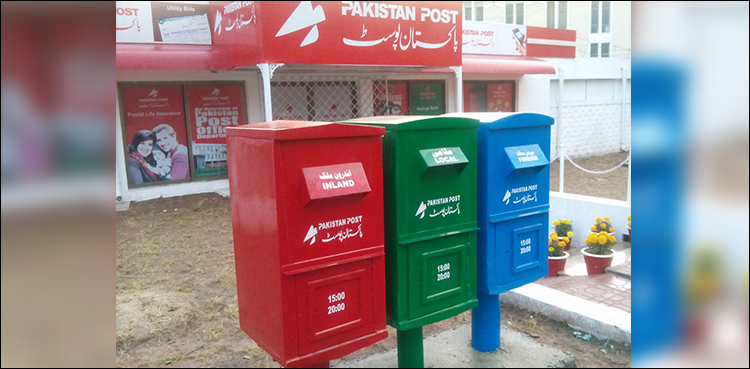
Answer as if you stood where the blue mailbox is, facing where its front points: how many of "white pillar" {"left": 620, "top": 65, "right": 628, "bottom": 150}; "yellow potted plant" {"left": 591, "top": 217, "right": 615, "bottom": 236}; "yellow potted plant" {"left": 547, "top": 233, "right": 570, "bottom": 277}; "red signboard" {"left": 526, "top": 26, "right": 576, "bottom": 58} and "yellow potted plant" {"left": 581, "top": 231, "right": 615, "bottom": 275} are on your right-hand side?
0

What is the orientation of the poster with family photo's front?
toward the camera

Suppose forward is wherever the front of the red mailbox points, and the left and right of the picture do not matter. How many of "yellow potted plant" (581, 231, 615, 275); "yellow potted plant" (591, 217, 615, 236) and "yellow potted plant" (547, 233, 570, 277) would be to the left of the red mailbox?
3

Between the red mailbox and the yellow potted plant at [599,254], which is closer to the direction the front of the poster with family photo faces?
the red mailbox

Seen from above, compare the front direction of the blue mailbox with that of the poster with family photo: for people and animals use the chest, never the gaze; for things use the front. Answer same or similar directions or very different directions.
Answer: same or similar directions

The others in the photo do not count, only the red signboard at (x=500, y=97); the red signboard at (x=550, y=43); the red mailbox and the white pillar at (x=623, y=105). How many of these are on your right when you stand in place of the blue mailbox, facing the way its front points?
1

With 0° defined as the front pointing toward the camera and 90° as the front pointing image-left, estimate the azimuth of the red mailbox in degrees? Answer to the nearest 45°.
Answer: approximately 315°

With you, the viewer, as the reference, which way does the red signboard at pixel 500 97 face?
facing the viewer

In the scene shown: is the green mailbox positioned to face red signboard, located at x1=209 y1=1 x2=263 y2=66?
no

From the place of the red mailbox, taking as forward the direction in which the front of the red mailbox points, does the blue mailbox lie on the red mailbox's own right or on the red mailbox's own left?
on the red mailbox's own left

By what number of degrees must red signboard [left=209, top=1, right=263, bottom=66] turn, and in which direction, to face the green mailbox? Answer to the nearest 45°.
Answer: approximately 45° to its left

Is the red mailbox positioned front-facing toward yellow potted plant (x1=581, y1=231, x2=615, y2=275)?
no

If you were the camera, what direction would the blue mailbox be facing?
facing the viewer and to the right of the viewer

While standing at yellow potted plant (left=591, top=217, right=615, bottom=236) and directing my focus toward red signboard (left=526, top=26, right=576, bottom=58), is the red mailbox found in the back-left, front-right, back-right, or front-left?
back-left

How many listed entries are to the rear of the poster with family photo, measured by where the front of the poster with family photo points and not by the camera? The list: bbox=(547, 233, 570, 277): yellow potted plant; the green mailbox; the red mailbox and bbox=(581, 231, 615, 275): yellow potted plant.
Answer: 0

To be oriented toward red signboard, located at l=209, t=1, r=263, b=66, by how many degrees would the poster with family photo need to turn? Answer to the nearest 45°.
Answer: approximately 45° to its left

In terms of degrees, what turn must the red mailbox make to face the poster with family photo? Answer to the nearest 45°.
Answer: approximately 135° to its left

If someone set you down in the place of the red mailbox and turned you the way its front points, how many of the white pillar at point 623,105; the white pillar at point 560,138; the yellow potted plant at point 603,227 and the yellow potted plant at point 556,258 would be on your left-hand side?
4

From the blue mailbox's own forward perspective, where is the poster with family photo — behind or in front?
behind

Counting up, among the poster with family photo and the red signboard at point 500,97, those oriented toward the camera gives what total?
2
